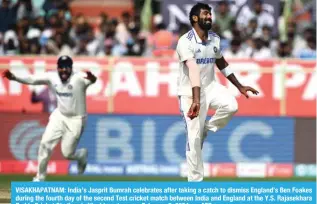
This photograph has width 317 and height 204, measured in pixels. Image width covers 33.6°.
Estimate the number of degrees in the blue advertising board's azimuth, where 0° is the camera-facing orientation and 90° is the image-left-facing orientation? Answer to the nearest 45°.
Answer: approximately 0°

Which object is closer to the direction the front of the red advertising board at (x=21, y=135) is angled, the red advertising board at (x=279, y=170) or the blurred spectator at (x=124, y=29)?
the red advertising board
